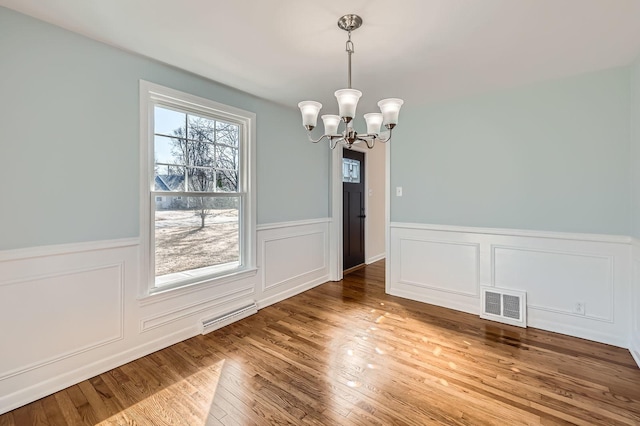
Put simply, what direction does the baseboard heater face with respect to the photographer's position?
facing the viewer and to the right of the viewer

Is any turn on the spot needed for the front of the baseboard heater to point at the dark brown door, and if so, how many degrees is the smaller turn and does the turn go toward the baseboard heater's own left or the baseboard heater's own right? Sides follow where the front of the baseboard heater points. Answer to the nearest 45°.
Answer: approximately 90° to the baseboard heater's own left
